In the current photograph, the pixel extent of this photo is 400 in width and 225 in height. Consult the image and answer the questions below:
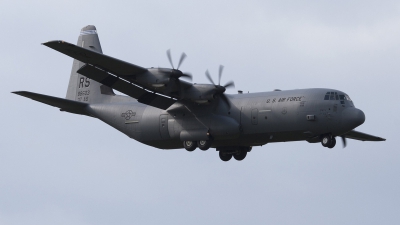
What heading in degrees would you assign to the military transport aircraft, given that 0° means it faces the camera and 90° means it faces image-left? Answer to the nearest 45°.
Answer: approximately 315°
